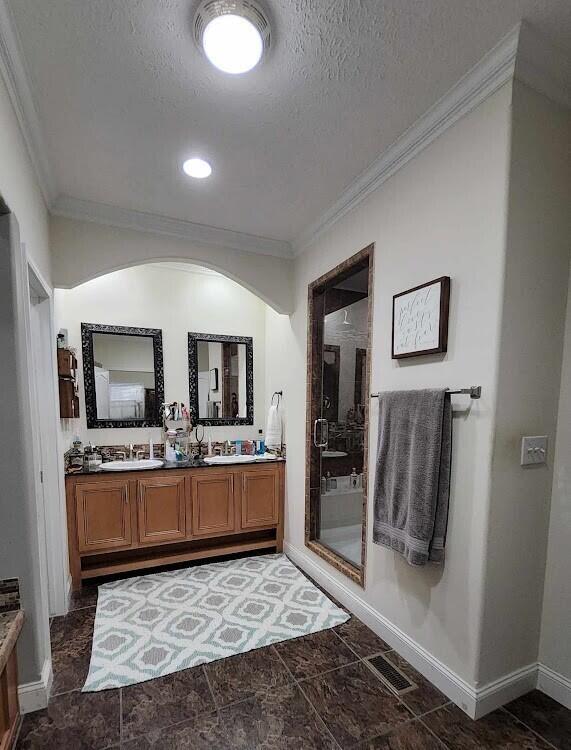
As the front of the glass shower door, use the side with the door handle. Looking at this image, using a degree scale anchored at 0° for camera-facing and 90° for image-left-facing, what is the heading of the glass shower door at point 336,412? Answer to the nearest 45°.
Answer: approximately 45°

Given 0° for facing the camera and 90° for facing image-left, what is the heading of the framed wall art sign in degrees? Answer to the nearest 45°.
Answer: approximately 45°

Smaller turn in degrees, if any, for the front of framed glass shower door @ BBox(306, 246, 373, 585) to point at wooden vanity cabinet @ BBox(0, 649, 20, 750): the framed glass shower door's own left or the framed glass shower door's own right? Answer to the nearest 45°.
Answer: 0° — it already faces it

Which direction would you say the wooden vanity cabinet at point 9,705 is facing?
to the viewer's right

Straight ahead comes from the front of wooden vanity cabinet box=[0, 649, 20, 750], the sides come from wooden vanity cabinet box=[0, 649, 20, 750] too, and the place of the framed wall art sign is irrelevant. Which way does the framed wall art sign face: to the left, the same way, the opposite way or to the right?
the opposite way

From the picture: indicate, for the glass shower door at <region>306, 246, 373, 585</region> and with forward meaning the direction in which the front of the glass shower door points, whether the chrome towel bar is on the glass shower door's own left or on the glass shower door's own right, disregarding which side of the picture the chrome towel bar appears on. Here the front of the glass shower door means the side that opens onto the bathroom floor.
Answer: on the glass shower door's own left

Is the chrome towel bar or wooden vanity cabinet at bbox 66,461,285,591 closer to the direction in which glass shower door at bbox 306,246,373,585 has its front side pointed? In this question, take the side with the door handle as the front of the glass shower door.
the wooden vanity cabinet

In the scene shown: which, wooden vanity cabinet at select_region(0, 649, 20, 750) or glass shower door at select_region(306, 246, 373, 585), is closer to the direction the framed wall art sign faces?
the wooden vanity cabinet

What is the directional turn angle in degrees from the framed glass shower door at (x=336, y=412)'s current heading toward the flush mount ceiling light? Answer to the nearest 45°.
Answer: approximately 45° to its left

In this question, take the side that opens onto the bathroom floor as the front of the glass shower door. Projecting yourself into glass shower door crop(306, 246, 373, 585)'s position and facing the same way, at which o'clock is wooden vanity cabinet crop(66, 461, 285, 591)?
The wooden vanity cabinet is roughly at 1 o'clock from the glass shower door.
